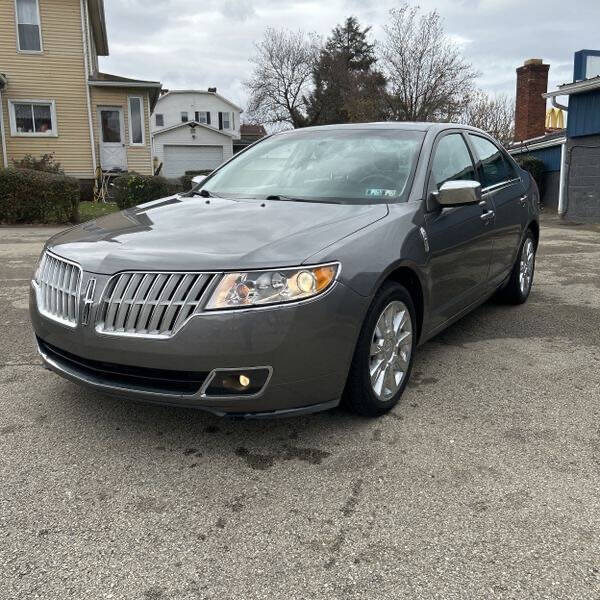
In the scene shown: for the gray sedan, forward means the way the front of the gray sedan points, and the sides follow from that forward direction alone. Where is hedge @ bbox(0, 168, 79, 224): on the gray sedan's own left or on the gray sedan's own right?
on the gray sedan's own right

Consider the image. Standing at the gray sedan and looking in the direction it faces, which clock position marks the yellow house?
The yellow house is roughly at 4 o'clock from the gray sedan.

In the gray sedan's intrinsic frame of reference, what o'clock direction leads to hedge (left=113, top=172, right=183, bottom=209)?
The hedge is roughly at 4 o'clock from the gray sedan.

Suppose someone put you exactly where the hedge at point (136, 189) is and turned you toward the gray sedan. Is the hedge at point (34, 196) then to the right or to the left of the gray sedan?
right

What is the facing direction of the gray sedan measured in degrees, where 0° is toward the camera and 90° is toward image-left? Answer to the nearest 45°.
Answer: approximately 45°
